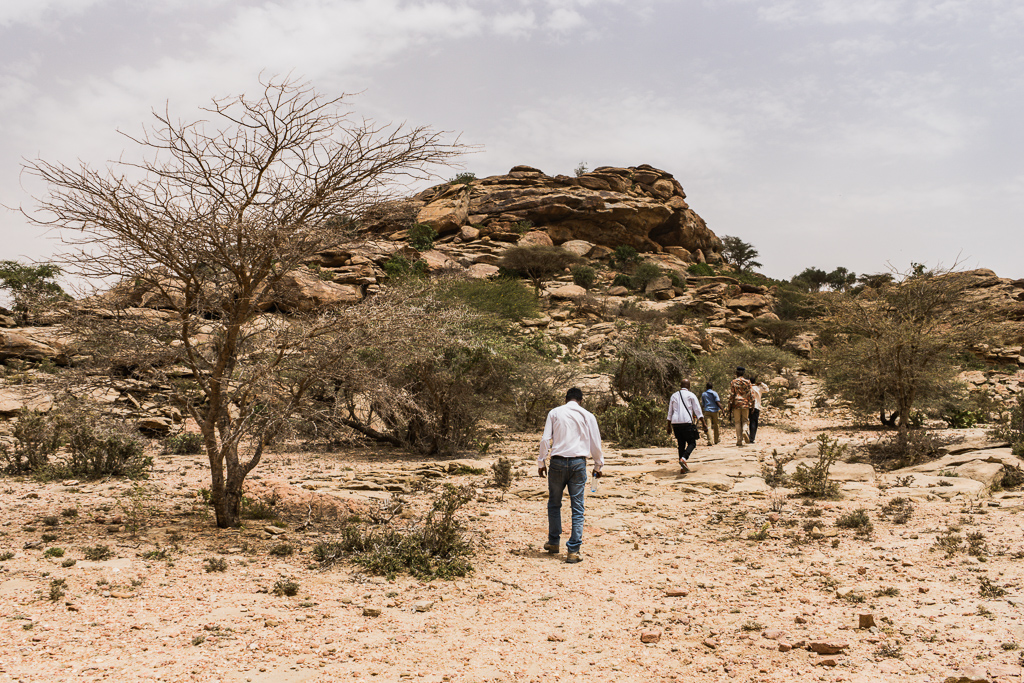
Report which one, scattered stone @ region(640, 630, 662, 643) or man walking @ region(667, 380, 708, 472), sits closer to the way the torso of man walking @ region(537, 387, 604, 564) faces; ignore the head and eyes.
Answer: the man walking

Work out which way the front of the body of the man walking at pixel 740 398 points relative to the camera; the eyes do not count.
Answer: away from the camera

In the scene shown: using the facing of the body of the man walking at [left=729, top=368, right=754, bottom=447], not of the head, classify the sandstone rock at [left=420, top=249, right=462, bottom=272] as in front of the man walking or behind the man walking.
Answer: in front

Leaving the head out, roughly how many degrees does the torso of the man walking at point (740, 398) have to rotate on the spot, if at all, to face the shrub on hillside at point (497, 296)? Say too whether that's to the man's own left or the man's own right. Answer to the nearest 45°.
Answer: approximately 45° to the man's own left

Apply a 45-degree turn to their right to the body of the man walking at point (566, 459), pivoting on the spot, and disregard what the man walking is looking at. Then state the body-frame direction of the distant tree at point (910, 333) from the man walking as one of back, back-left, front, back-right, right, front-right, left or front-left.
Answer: front

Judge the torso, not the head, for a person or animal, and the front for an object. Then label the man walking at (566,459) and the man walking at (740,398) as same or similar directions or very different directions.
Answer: same or similar directions

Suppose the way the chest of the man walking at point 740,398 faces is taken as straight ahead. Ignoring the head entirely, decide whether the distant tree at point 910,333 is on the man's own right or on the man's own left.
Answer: on the man's own right

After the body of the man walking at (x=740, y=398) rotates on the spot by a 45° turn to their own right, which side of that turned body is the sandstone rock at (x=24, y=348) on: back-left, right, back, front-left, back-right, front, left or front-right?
back-left

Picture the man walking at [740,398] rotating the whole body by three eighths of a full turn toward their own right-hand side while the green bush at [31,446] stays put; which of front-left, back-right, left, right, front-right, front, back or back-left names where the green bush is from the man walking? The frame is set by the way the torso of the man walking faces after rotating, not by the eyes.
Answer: right

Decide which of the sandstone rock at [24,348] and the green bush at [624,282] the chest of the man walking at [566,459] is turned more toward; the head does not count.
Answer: the green bush

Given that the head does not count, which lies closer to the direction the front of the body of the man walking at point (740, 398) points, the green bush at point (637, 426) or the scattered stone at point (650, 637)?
the green bush

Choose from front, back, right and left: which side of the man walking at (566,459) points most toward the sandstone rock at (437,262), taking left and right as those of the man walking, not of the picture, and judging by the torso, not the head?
front

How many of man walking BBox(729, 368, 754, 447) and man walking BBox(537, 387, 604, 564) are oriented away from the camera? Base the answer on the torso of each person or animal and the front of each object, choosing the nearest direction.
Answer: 2

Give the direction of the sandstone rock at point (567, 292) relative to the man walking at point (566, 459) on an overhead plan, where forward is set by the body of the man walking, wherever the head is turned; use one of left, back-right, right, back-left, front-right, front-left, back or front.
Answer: front

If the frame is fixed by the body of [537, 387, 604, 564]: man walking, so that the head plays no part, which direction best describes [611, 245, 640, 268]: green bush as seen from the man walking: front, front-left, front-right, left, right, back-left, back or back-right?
front

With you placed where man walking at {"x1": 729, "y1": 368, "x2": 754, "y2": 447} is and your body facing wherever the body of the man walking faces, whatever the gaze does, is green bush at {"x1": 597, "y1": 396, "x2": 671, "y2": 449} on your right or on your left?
on your left

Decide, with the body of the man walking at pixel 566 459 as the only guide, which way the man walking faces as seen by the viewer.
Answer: away from the camera
